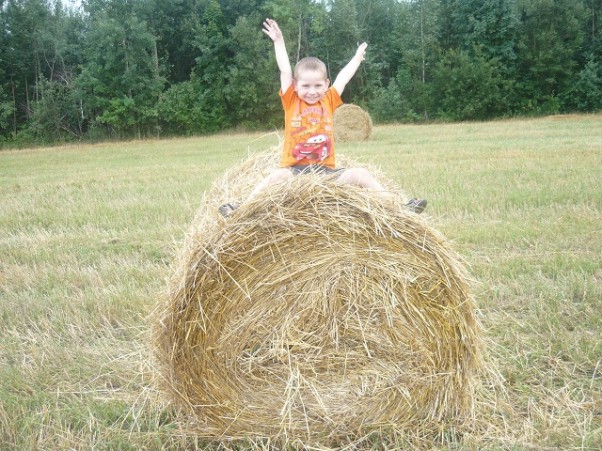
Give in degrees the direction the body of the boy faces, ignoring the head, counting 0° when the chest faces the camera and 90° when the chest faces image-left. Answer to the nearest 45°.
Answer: approximately 0°

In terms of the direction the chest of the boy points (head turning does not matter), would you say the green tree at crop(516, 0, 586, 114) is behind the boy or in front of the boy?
behind

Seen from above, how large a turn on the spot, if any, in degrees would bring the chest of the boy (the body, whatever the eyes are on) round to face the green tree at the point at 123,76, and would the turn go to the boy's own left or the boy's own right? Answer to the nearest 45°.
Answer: approximately 180°

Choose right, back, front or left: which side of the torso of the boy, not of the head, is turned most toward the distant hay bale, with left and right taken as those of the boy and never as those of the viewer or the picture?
back

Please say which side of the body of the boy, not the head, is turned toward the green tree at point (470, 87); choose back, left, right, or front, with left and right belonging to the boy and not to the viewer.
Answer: back
